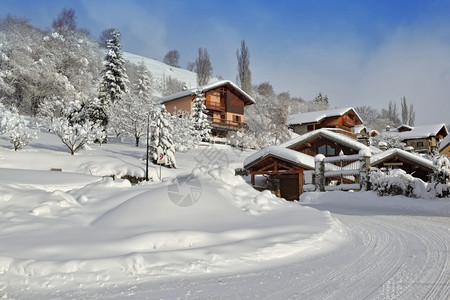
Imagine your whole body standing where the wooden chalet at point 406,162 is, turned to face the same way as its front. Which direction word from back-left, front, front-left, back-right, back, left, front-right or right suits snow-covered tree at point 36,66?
right

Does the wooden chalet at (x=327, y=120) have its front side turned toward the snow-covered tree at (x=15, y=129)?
no

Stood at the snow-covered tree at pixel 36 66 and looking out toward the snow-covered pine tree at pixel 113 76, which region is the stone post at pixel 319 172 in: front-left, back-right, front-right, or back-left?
front-right

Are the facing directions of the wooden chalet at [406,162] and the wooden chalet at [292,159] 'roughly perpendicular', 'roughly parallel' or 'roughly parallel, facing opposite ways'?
roughly parallel

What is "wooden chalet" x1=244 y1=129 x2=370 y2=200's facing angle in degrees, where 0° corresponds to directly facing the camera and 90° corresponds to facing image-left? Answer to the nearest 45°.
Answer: approximately 0°

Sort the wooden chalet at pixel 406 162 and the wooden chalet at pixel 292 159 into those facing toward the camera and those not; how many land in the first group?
2

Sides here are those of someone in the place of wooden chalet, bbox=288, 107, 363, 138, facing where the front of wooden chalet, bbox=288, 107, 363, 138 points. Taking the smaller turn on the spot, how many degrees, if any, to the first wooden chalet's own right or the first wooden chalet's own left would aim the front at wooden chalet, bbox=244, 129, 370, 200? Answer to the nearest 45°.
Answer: approximately 45° to the first wooden chalet's own right

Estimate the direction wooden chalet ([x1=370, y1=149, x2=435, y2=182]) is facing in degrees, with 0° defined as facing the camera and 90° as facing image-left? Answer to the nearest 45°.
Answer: approximately 0°

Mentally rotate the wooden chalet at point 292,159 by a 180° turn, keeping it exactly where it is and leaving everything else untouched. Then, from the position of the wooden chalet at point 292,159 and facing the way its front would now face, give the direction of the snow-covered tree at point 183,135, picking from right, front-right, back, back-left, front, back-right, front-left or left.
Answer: front-left

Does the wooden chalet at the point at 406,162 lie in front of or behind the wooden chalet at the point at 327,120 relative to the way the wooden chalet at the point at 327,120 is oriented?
in front
